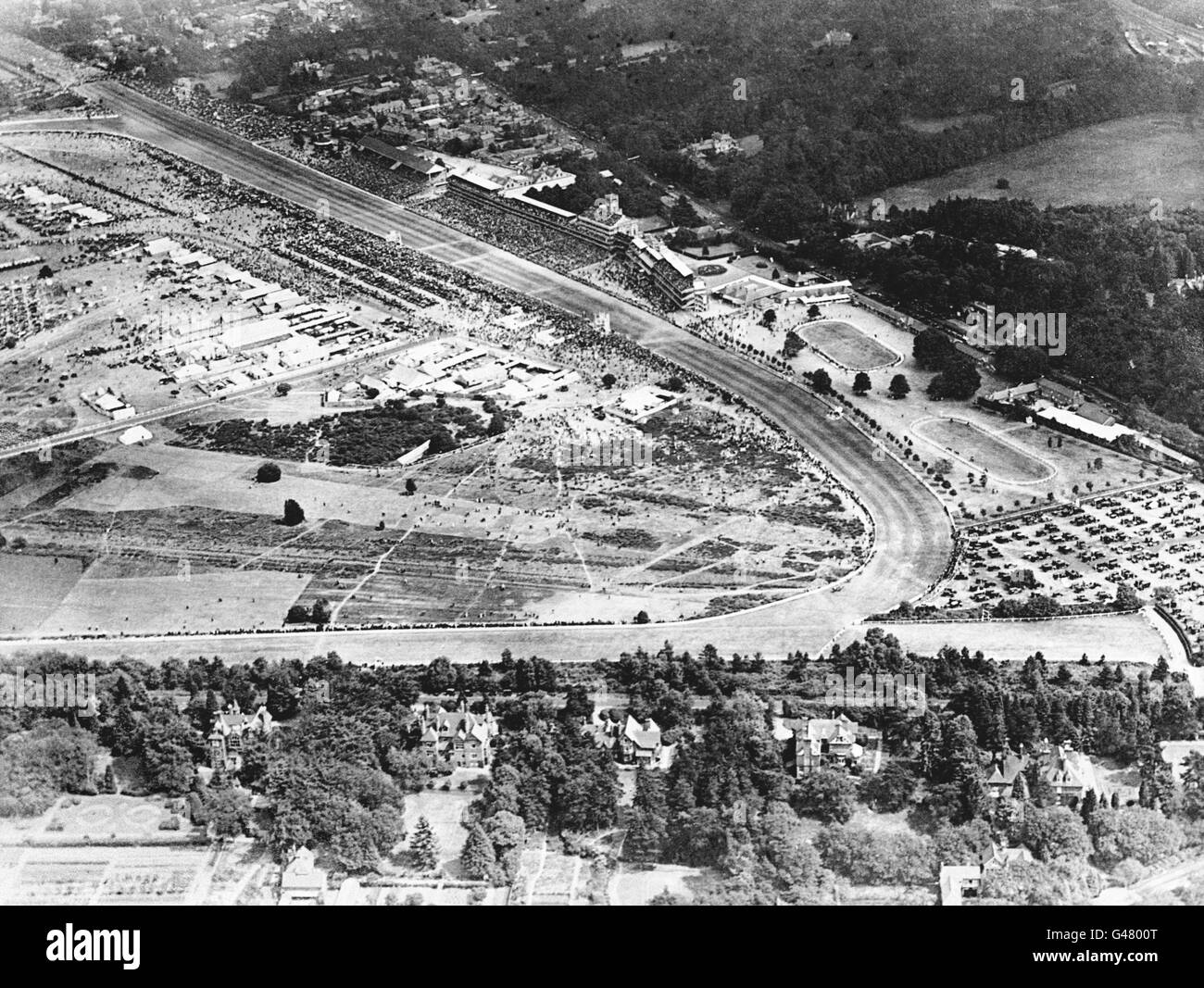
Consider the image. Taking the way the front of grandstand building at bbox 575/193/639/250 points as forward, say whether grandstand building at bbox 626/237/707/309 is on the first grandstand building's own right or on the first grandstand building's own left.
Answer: on the first grandstand building's own left

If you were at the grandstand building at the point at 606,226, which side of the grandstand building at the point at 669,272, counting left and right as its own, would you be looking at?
right

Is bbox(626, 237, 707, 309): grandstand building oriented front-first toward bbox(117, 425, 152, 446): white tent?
yes

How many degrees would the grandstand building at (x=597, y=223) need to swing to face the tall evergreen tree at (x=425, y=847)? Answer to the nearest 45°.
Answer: approximately 45° to its left

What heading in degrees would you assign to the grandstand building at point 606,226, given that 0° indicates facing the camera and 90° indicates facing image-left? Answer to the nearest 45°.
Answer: approximately 45°

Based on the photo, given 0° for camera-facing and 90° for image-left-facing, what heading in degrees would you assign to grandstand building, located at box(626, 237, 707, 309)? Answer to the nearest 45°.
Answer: approximately 45°
